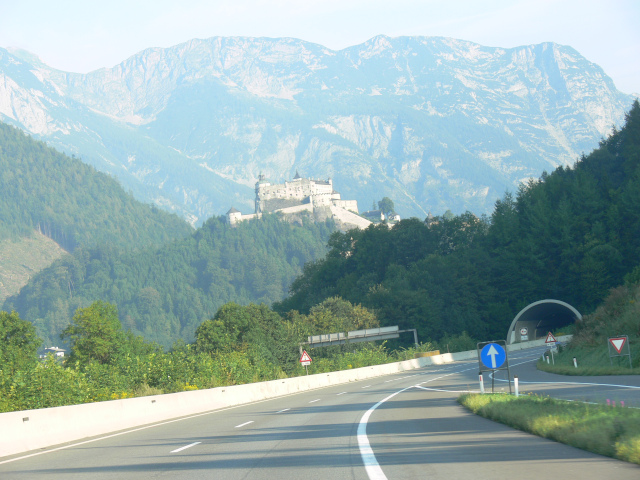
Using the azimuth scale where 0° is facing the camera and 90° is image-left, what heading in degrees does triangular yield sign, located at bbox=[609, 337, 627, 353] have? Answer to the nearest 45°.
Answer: approximately 0°
